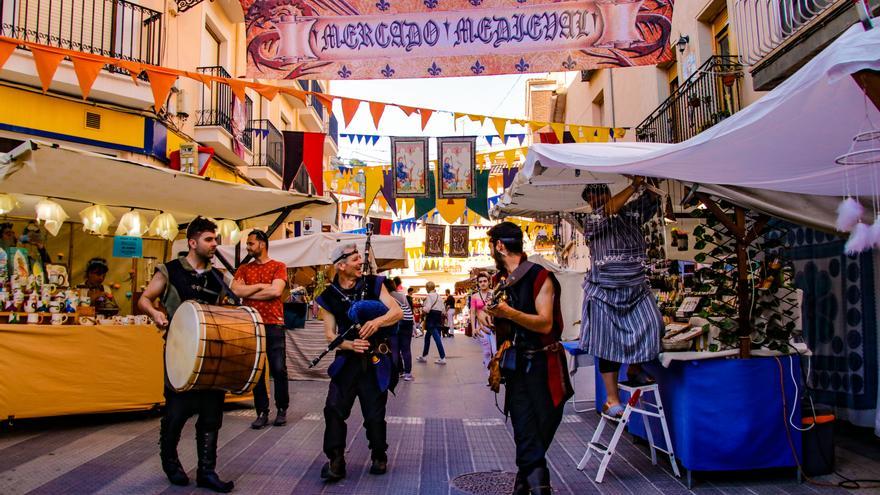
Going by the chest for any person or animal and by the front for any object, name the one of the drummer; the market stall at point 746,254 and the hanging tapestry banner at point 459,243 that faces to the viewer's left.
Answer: the market stall

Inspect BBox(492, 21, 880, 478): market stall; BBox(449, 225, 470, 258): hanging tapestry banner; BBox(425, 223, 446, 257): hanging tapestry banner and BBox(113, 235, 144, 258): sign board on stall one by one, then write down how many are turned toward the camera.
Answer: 3

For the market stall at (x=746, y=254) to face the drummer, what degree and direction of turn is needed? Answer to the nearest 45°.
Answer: approximately 45° to its left

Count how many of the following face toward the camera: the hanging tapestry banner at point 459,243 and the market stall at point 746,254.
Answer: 1

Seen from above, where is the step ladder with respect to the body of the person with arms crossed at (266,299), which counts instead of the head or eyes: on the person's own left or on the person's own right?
on the person's own left

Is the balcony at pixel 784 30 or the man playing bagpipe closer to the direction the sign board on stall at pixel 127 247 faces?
the man playing bagpipe

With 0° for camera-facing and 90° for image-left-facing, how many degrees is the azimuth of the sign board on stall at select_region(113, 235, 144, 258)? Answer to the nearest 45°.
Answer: approximately 0°

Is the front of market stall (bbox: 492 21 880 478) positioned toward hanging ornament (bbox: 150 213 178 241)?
yes

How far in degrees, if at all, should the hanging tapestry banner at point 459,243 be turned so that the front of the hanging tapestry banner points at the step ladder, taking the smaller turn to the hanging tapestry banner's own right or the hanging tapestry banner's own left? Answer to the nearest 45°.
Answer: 0° — it already faces it

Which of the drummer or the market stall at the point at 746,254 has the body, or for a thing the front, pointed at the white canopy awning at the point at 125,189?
the market stall
